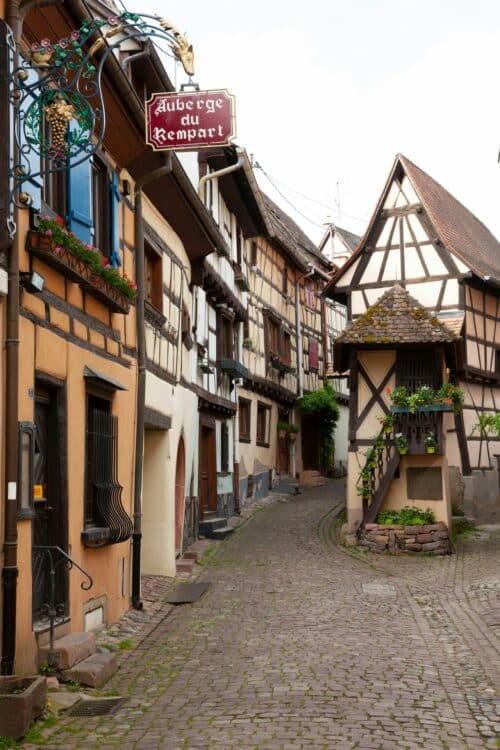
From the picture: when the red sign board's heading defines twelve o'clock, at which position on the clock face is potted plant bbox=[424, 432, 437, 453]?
The potted plant is roughly at 7 o'clock from the red sign board.

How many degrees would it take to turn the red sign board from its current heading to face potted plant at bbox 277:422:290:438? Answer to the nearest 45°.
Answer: approximately 180°

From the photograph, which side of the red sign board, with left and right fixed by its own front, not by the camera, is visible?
front

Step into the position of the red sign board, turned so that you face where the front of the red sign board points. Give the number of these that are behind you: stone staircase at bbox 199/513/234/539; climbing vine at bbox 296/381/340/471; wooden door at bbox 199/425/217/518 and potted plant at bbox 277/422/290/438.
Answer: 4

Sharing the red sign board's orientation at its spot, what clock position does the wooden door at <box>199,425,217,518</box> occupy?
The wooden door is roughly at 6 o'clock from the red sign board.

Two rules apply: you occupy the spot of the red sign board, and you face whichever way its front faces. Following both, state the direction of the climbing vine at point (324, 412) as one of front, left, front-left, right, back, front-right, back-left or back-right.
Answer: back

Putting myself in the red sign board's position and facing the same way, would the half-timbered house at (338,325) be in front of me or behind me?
behind

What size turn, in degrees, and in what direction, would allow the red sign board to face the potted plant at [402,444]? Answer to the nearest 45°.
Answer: approximately 135° to its left
